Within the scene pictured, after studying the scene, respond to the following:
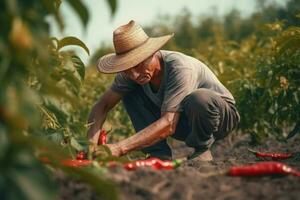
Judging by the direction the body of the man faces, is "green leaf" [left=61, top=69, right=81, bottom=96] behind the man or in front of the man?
in front

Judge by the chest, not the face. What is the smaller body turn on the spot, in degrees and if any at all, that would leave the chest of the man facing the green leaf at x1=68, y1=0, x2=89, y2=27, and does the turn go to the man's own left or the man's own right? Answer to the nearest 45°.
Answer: approximately 45° to the man's own left

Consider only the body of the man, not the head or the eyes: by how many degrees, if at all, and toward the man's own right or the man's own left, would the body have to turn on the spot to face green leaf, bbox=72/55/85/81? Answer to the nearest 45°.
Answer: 0° — they already face it

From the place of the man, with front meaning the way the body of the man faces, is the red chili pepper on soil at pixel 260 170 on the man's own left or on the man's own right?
on the man's own left

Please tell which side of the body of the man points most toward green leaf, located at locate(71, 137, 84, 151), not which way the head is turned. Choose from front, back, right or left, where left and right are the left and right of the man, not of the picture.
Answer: front

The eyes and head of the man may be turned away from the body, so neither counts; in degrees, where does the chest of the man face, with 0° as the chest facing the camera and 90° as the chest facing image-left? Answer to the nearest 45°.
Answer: approximately 45°

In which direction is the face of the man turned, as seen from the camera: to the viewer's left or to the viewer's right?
to the viewer's left

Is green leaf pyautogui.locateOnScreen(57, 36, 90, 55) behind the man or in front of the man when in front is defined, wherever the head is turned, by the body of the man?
in front
